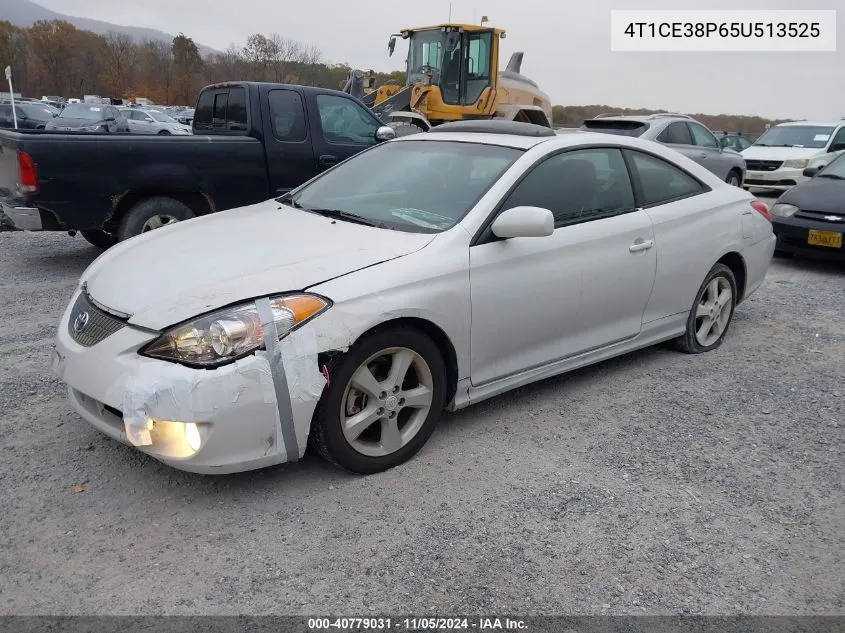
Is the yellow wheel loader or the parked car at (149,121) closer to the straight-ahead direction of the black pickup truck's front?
the yellow wheel loader

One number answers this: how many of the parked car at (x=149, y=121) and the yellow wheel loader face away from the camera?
0

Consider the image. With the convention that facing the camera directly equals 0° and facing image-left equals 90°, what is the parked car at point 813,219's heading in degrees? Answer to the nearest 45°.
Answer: approximately 45°

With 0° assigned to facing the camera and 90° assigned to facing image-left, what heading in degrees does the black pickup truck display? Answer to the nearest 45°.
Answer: approximately 225°

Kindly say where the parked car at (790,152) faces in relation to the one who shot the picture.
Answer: facing the viewer and to the left of the viewer

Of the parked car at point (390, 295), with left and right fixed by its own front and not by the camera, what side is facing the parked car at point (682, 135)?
back

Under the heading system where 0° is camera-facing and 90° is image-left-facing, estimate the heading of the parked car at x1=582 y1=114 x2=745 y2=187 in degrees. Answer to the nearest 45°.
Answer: approximately 225°

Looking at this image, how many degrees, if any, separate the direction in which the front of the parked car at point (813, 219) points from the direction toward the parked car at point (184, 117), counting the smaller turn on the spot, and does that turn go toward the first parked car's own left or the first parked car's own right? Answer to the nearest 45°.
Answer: approximately 90° to the first parked car's own right

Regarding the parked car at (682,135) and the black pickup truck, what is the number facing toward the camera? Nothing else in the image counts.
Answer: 0
